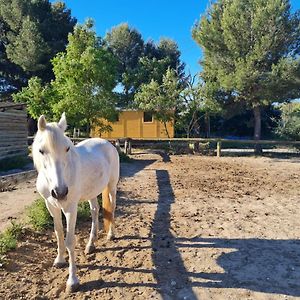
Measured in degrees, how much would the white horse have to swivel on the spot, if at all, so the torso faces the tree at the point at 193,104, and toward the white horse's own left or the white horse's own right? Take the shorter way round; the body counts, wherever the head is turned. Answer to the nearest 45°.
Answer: approximately 180°

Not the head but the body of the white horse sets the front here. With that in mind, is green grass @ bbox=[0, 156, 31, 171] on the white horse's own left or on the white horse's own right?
on the white horse's own right

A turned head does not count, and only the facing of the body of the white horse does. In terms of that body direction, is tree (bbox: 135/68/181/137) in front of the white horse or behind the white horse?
behind

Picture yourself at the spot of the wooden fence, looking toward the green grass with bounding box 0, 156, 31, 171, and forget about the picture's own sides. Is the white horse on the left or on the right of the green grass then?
left

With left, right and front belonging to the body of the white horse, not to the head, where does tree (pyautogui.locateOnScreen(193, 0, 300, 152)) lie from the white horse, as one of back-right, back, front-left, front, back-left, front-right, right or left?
back

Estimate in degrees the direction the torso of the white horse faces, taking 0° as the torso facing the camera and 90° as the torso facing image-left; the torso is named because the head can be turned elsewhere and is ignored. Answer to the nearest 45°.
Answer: approximately 45°

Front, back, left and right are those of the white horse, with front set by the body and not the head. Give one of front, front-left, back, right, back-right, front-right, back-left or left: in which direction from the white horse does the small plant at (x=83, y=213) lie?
back-right

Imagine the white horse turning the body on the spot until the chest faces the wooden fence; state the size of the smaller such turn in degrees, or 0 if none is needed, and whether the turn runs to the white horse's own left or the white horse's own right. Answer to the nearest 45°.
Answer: approximately 180°

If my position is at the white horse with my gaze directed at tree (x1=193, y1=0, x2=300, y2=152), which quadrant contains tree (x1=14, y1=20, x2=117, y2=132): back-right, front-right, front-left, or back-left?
front-left
